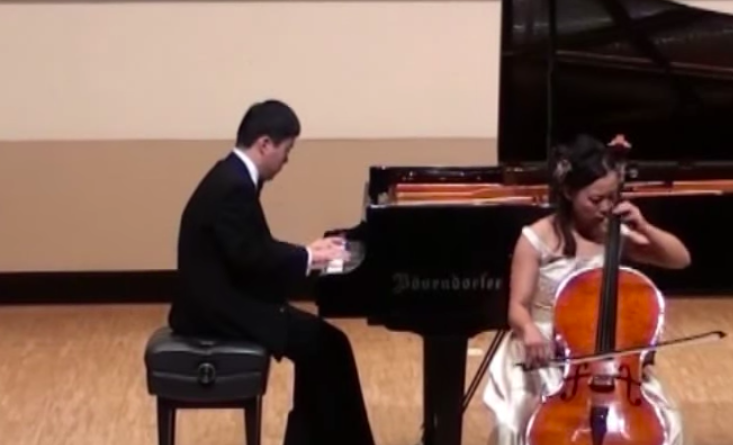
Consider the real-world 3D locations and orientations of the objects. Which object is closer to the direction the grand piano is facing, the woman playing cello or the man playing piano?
the man playing piano

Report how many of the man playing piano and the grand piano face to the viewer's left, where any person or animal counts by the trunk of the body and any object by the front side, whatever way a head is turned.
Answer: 1

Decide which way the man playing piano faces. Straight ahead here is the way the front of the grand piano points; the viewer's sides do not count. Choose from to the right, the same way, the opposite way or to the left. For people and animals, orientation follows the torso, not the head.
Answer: the opposite way

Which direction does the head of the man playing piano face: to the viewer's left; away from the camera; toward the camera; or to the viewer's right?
to the viewer's right

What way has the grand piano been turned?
to the viewer's left

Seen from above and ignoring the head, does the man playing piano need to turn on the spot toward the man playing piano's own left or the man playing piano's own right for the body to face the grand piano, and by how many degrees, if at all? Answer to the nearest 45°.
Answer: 0° — they already face it

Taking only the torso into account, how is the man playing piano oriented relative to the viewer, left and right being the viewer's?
facing to the right of the viewer

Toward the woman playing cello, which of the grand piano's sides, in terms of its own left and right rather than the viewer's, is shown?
left

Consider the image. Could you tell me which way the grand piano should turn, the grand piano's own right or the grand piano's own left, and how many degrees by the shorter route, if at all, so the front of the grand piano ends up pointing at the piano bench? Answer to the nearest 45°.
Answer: approximately 45° to the grand piano's own left

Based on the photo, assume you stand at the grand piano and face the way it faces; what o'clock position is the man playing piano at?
The man playing piano is roughly at 11 o'clock from the grand piano.
